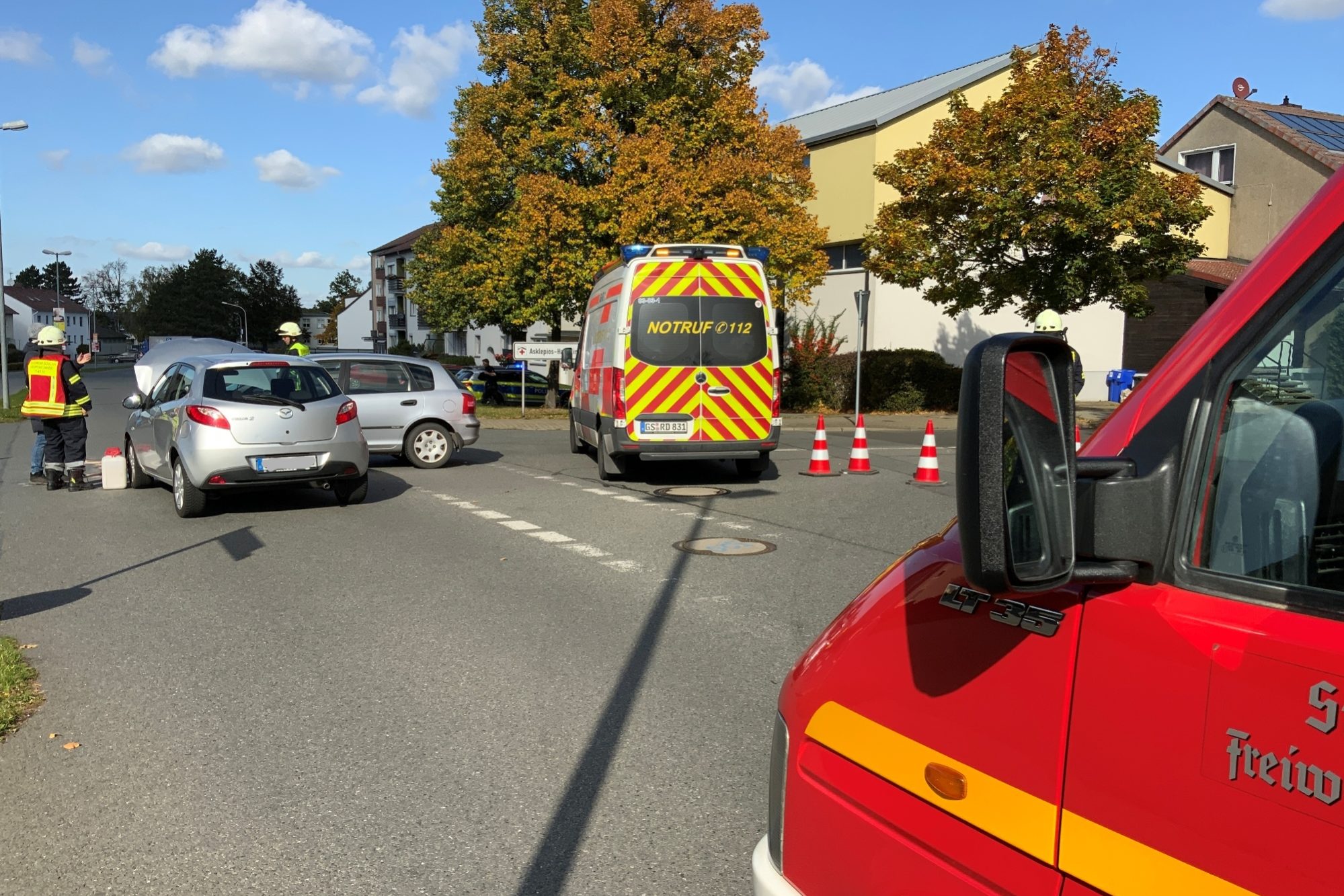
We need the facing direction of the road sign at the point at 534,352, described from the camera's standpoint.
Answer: facing the viewer

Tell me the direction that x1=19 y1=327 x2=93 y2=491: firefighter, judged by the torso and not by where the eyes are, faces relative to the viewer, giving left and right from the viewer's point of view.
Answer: facing away from the viewer and to the right of the viewer

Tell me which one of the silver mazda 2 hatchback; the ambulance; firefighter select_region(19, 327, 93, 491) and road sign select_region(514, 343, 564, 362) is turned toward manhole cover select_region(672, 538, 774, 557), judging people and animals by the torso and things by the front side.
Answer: the road sign

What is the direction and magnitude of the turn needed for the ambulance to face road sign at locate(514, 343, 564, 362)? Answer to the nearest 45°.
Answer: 0° — it already faces it

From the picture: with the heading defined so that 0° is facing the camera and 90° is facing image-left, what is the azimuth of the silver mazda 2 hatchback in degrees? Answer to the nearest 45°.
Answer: approximately 135°

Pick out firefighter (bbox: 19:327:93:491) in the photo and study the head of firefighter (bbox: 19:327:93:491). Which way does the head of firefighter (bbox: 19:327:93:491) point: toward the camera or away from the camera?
away from the camera

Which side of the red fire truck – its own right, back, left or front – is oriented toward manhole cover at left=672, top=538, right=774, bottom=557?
front

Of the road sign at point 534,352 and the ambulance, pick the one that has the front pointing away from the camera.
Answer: the ambulance

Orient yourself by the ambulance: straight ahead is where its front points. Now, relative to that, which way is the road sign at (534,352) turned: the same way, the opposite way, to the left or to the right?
the opposite way

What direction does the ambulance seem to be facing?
away from the camera
